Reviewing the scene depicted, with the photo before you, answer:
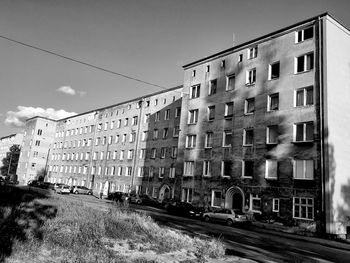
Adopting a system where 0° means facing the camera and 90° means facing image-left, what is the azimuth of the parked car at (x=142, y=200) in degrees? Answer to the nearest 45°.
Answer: approximately 315°

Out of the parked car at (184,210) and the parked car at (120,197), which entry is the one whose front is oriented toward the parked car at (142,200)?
the parked car at (120,197)

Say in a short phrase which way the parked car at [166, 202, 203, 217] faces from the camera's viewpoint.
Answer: facing the viewer and to the right of the viewer

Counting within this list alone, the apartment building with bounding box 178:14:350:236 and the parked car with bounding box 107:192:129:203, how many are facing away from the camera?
0

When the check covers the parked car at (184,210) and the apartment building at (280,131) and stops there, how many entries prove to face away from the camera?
0

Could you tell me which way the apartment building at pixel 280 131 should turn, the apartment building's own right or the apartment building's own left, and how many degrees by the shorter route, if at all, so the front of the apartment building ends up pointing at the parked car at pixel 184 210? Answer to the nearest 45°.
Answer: approximately 45° to the apartment building's own right
